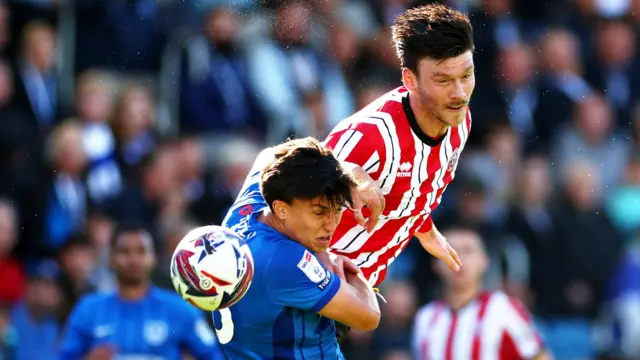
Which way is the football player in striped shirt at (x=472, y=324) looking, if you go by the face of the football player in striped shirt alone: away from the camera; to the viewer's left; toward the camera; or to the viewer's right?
toward the camera

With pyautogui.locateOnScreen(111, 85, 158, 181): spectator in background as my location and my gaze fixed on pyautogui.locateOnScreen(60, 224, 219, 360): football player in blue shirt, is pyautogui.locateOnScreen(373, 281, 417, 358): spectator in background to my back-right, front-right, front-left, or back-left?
front-left

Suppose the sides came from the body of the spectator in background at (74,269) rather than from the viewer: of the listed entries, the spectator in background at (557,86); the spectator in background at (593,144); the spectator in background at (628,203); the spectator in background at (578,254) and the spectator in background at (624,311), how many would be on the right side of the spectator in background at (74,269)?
0

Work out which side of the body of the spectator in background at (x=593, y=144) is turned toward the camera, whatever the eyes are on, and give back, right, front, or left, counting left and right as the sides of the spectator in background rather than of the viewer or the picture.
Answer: front

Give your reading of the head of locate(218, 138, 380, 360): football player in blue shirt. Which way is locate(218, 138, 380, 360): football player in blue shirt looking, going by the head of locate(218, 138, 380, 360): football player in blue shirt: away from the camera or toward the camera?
toward the camera

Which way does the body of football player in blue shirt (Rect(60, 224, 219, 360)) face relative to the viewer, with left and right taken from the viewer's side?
facing the viewer

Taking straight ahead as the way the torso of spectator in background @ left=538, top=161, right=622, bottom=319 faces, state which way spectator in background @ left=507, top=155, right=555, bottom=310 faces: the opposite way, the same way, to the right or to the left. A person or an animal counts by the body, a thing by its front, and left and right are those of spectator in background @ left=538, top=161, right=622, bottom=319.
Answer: the same way

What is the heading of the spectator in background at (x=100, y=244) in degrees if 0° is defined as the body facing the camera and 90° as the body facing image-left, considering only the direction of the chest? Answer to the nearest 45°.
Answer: approximately 0°

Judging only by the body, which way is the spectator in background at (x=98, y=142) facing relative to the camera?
toward the camera

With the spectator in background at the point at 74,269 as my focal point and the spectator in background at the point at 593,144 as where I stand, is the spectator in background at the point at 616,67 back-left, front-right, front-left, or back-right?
back-right

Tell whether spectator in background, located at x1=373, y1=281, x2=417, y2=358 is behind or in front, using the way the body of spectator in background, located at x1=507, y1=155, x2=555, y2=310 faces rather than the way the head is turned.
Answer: in front

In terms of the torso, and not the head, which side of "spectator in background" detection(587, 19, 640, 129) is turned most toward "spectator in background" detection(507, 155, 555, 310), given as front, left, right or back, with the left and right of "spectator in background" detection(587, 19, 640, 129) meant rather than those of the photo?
front

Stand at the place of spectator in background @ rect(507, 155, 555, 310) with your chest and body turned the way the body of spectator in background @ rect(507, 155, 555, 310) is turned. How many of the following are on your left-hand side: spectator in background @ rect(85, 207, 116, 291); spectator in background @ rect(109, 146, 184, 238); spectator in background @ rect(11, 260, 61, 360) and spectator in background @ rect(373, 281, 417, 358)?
0

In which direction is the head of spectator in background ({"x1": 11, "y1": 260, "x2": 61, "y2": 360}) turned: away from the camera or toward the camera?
toward the camera

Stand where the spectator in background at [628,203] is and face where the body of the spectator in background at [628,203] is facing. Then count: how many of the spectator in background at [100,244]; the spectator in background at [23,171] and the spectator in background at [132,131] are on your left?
0
